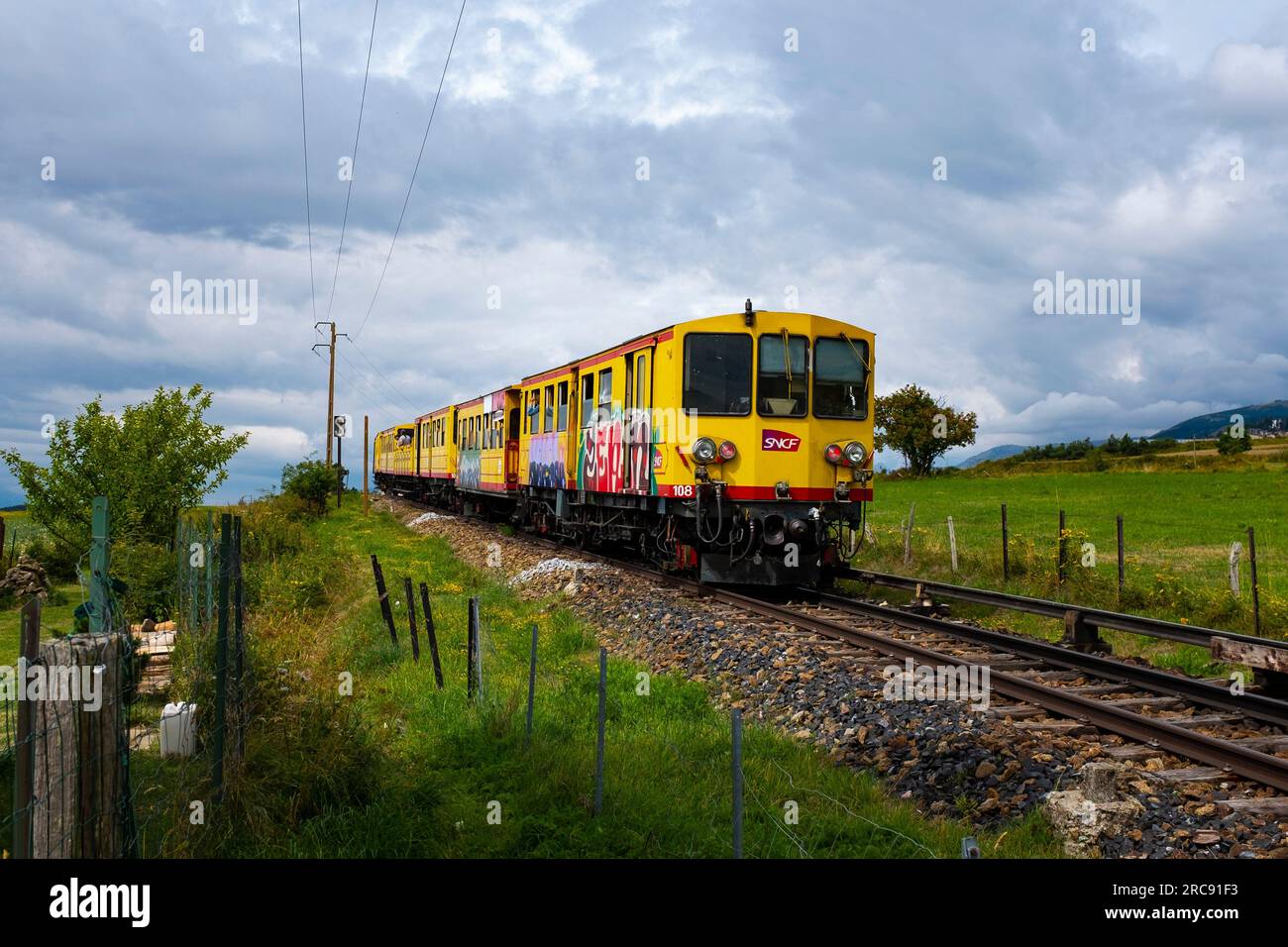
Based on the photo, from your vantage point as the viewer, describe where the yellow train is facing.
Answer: facing the viewer and to the right of the viewer

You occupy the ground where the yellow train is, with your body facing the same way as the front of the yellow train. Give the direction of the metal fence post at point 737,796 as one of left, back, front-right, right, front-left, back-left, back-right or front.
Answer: front-right

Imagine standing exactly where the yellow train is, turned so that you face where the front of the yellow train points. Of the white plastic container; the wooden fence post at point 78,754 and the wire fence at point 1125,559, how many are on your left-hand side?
1

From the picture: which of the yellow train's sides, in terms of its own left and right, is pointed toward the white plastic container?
front

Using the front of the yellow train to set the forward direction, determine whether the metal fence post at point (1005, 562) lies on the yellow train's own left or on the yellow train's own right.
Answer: on the yellow train's own left

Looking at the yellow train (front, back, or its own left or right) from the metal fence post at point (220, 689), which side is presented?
front
